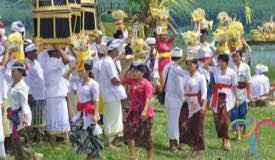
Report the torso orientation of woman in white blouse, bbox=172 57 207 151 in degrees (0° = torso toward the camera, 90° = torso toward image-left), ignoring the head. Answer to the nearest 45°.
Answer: approximately 45°
